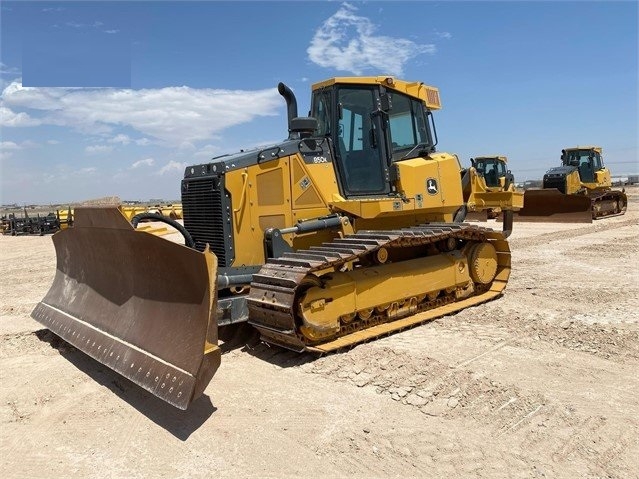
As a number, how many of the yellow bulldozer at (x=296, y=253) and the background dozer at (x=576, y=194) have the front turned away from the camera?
0

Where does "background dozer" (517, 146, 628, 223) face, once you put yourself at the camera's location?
facing the viewer and to the left of the viewer

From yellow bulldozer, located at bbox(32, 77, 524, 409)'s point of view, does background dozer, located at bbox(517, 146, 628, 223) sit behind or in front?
behind

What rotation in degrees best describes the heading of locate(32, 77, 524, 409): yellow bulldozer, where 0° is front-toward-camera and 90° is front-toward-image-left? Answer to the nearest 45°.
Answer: approximately 45°

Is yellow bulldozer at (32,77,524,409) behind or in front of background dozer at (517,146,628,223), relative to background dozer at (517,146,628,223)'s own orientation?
in front
